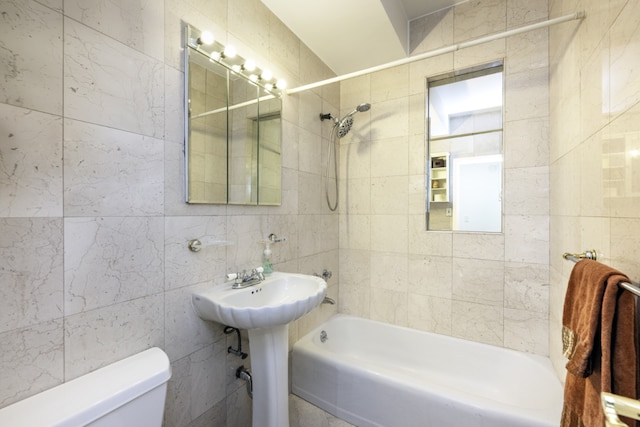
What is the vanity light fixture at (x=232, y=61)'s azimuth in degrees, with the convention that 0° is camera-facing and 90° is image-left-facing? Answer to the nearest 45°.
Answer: approximately 315°

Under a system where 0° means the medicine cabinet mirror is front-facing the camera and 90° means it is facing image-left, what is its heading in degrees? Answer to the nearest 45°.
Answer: approximately 315°
